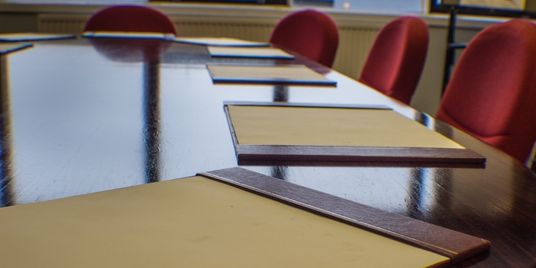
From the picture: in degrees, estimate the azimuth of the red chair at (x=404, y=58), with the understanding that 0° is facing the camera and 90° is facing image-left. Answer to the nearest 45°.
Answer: approximately 45°

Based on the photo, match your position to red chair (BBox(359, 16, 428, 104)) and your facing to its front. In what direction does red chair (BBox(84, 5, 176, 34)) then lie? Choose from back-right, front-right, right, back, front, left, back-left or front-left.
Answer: right

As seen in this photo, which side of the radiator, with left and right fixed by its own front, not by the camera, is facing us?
front

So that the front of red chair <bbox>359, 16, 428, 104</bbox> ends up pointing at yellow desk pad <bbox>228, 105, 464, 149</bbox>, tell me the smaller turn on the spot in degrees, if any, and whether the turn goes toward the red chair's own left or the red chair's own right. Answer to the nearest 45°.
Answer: approximately 45° to the red chair's own left

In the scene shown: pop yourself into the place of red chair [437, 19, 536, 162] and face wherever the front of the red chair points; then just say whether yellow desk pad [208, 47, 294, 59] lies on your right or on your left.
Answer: on your right

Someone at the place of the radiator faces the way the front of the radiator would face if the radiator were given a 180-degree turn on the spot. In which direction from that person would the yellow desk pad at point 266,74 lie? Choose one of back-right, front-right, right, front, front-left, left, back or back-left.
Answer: back

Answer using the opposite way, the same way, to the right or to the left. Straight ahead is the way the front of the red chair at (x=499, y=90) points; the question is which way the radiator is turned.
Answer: to the left

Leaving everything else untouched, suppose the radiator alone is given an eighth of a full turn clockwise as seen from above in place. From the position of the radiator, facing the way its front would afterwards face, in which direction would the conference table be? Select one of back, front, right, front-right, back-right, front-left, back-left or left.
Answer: front-left

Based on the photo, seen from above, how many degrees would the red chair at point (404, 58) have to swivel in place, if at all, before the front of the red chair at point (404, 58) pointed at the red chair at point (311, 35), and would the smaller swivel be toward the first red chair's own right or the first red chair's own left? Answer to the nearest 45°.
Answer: approximately 90° to the first red chair's own right

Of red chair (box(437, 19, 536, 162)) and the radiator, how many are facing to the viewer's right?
0

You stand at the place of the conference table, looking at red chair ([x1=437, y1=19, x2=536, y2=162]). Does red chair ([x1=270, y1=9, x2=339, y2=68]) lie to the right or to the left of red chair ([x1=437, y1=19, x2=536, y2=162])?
left

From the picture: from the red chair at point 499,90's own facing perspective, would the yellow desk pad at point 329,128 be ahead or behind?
ahead

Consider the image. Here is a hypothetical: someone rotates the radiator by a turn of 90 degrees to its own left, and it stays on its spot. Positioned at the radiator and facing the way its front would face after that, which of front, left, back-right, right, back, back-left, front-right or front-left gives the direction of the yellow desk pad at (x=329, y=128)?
right

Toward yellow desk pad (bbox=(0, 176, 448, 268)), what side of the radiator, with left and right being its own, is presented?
front

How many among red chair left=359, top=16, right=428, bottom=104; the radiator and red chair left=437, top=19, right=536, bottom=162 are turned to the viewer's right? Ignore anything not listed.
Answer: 0
